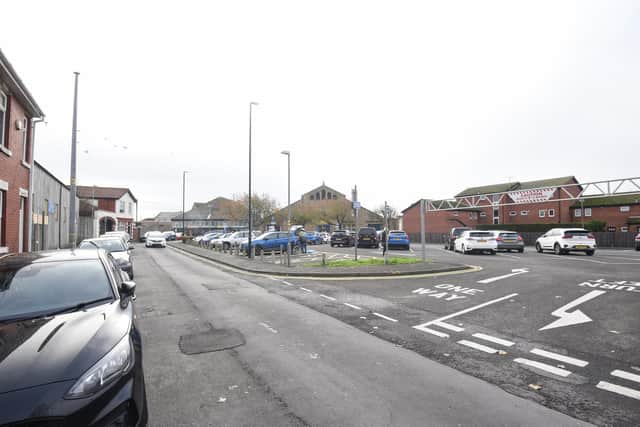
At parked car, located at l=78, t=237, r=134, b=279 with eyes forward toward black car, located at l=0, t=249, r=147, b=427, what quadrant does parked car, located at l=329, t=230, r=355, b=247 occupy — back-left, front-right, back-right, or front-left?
back-left

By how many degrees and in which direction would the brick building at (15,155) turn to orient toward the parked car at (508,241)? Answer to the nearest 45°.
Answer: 0° — it already faces it

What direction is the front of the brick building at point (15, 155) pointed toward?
to the viewer's right

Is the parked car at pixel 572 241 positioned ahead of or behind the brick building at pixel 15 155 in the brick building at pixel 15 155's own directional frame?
ahead

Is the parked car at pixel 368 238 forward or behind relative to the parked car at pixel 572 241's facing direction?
forward

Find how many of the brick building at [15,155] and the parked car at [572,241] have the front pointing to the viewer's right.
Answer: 1

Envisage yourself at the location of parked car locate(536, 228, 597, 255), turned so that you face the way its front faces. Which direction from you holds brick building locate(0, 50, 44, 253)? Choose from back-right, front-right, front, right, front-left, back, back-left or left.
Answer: left

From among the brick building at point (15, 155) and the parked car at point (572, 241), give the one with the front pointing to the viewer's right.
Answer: the brick building

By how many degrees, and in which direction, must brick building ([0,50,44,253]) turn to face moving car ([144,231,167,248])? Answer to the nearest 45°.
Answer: approximately 45° to its left

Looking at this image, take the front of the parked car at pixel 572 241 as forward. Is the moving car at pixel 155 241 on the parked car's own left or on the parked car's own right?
on the parked car's own left

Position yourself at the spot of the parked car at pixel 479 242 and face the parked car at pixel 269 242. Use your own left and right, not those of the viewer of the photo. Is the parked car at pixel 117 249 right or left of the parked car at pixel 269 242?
left
